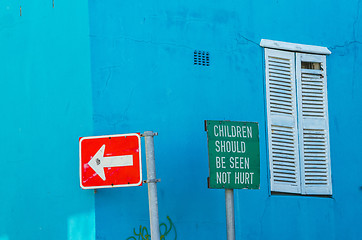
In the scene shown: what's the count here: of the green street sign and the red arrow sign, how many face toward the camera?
2

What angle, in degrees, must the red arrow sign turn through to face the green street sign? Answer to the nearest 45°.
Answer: approximately 90° to its left

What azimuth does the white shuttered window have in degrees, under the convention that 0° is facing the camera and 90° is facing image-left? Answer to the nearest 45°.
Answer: approximately 0°

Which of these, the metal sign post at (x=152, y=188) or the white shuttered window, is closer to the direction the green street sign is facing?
the metal sign post

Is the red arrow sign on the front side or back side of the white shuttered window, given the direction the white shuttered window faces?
on the front side

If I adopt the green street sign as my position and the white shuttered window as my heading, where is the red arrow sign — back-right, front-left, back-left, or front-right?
back-left

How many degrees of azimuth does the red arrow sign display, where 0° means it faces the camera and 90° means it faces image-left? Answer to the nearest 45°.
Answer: approximately 0°

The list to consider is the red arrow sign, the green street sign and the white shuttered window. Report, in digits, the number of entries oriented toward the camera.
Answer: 3
